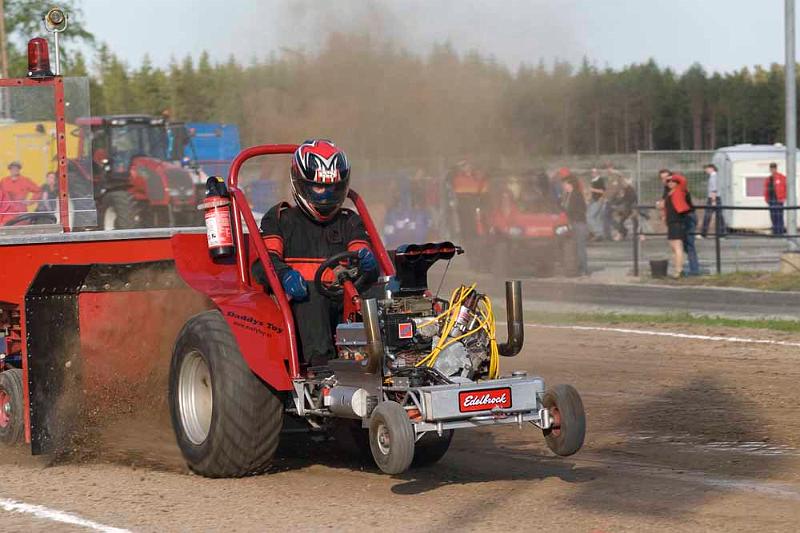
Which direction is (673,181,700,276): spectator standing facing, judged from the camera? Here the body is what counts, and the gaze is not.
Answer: to the viewer's left

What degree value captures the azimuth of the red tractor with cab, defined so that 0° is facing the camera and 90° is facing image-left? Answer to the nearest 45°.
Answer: approximately 315°

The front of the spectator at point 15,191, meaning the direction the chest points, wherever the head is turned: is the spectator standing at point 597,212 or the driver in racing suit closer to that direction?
the driver in racing suit

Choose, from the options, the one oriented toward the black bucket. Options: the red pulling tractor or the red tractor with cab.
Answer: the red tractor with cab

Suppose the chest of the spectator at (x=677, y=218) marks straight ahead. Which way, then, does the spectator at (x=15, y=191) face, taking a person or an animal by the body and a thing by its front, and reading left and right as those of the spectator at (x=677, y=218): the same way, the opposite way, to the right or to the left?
to the left

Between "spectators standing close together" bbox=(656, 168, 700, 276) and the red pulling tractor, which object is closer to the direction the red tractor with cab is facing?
the spectators standing close together

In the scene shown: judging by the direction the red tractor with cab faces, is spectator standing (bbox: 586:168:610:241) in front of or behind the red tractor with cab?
in front

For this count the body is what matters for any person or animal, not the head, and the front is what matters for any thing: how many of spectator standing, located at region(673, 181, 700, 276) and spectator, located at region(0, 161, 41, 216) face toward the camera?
1

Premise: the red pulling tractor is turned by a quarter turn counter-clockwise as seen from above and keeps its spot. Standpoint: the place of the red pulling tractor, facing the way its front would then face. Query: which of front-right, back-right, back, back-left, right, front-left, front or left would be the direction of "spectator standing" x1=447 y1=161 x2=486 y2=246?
front-left

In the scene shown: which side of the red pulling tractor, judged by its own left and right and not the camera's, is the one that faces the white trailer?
left

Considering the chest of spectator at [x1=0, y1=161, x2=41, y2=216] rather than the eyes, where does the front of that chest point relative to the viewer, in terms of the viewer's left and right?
facing the viewer

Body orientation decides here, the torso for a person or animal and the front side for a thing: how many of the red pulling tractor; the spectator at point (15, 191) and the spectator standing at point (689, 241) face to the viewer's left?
1

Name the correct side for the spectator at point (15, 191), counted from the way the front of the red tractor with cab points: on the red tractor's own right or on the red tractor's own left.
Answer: on the red tractor's own right

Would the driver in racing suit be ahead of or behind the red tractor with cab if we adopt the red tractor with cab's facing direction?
ahead
